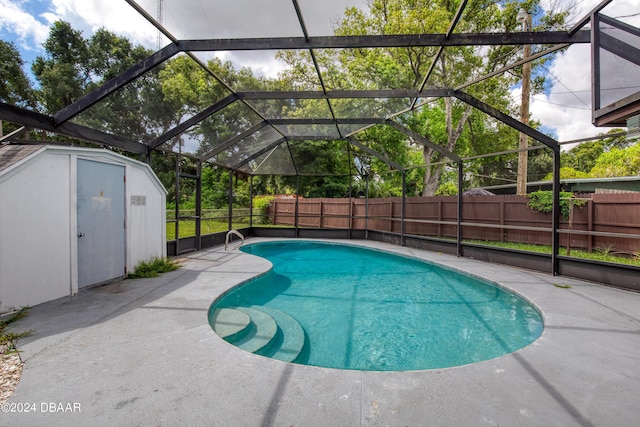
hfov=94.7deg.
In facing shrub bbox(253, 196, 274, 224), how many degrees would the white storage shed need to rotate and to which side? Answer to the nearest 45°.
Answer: approximately 90° to its left

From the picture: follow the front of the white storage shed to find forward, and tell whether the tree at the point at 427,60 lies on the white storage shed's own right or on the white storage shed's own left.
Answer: on the white storage shed's own left

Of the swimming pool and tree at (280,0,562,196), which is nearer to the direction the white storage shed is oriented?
the swimming pool

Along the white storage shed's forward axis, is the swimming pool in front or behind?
in front

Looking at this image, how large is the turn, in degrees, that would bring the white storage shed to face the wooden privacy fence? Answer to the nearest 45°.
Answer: approximately 45° to its left

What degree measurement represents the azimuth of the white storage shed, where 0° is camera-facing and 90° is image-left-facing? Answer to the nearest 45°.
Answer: approximately 315°
